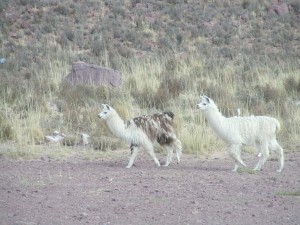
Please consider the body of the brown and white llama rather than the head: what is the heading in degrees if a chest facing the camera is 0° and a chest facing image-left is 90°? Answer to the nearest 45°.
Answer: approximately 90°

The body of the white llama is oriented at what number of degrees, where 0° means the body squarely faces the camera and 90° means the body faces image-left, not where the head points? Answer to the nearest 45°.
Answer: approximately 90°

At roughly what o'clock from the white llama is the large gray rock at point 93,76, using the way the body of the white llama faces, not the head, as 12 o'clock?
The large gray rock is roughly at 2 o'clock from the white llama.

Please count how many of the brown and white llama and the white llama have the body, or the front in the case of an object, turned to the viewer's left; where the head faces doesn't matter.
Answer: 2

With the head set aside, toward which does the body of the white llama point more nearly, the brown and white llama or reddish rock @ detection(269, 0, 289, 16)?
the brown and white llama

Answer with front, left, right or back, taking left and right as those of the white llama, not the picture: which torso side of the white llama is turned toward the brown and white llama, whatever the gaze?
front

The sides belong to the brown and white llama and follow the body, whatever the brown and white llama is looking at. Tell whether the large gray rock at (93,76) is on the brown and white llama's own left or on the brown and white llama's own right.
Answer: on the brown and white llama's own right

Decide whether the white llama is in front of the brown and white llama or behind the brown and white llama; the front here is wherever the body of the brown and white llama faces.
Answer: behind

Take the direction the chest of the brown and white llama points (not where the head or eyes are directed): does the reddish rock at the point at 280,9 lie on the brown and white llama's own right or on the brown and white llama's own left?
on the brown and white llama's own right
